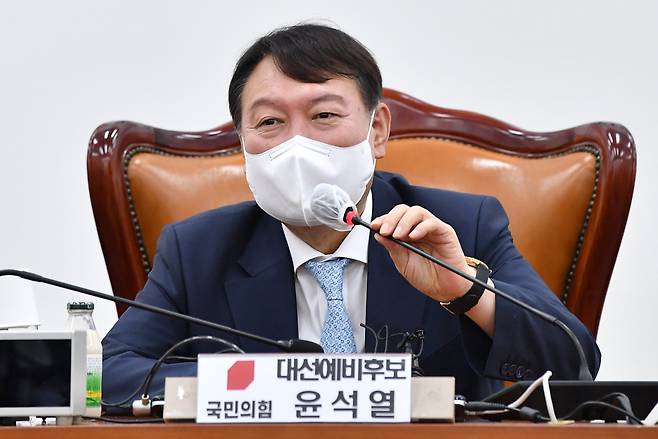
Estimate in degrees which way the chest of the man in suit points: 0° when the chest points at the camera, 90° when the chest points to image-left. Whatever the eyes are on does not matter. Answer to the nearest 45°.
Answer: approximately 0°

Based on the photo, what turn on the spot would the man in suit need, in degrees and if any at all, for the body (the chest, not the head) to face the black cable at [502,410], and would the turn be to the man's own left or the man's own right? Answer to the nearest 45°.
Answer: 0° — they already face it

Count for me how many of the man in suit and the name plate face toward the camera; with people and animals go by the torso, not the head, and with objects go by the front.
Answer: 2

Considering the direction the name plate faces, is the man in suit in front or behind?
behind

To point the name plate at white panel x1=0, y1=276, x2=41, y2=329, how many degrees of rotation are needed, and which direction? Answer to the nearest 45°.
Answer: approximately 135° to its right

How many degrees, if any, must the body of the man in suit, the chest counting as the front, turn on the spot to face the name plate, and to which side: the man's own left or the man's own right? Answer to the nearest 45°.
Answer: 0° — they already face it
